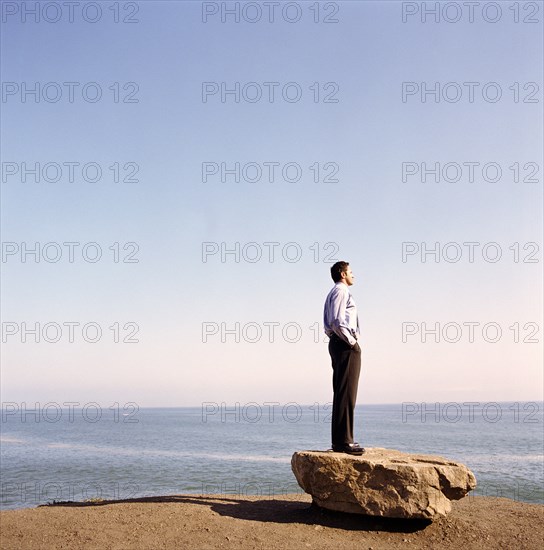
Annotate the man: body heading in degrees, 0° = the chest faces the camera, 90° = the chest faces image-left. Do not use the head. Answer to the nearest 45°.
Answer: approximately 270°

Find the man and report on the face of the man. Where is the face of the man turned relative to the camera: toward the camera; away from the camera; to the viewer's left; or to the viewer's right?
to the viewer's right
